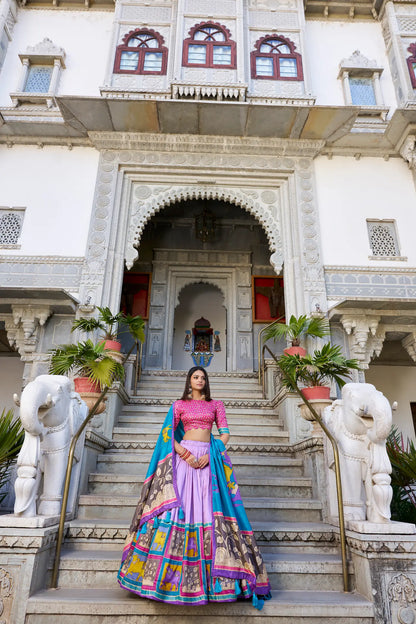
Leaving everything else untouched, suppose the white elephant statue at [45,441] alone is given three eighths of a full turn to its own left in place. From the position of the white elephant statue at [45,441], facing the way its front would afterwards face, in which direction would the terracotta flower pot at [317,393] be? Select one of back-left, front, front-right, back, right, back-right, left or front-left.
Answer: front

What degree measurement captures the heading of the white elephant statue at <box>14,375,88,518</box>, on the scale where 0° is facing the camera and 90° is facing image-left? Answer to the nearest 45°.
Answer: approximately 45°

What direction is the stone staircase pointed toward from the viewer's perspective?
toward the camera

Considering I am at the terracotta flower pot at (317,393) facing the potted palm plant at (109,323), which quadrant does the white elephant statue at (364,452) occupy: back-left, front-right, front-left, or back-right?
back-left

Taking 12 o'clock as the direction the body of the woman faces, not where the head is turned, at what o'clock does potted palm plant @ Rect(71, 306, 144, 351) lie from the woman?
The potted palm plant is roughly at 5 o'clock from the woman.

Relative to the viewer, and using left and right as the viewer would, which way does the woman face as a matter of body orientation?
facing the viewer

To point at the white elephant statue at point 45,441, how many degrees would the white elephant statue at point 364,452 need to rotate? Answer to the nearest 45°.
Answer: approximately 135° to its right
